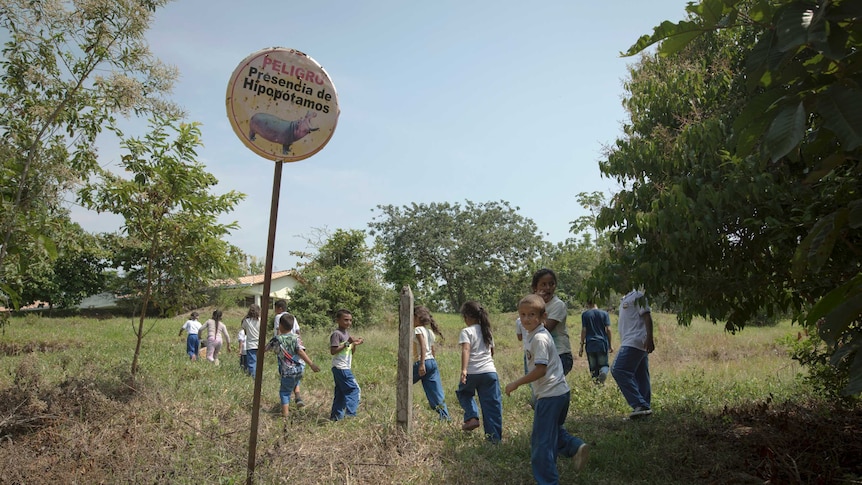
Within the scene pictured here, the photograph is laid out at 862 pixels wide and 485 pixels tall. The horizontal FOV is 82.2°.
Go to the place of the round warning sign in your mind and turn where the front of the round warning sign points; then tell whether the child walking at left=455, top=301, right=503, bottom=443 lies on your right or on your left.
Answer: on your left

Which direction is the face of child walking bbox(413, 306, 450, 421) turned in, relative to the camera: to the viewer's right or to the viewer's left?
to the viewer's left

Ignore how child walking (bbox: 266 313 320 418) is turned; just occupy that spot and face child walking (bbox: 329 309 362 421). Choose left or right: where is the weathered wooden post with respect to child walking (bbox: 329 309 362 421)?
right

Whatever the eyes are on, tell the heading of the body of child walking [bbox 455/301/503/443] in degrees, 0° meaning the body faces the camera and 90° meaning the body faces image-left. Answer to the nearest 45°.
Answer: approximately 135°

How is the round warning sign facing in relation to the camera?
toward the camera

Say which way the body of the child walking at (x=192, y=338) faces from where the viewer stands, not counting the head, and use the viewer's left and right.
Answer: facing away from the viewer

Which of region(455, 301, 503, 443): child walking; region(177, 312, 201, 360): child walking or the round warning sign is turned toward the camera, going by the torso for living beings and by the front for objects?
the round warning sign

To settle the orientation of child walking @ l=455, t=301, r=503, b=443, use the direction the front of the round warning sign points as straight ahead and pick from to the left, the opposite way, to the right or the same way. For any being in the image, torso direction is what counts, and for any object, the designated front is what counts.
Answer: the opposite way

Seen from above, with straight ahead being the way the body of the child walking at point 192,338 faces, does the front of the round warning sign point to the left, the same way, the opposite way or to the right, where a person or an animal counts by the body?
the opposite way

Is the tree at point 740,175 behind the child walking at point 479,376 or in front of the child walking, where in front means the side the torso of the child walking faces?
behind

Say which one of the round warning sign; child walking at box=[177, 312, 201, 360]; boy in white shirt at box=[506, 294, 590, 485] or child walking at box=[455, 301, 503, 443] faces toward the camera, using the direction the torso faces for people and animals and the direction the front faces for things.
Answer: the round warning sign

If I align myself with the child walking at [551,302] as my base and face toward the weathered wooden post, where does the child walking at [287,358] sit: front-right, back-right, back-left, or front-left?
front-right

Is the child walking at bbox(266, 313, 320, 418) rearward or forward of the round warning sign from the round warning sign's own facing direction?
rearward

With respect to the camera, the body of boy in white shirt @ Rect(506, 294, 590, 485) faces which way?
to the viewer's left

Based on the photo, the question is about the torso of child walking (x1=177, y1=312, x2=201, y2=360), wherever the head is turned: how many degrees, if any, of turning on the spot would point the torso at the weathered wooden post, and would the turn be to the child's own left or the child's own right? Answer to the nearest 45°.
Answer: approximately 180°

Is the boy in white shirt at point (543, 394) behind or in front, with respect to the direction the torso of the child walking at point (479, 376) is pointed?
behind
